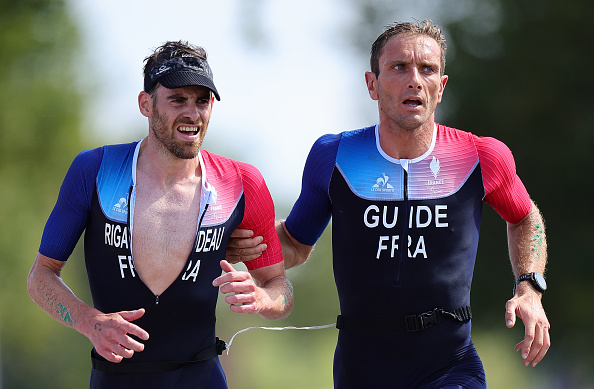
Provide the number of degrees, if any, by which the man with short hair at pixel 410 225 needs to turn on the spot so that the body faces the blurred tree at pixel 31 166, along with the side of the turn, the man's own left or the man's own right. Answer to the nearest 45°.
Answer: approximately 135° to the man's own right

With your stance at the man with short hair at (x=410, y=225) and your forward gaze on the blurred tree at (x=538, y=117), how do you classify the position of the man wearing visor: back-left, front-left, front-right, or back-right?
back-left

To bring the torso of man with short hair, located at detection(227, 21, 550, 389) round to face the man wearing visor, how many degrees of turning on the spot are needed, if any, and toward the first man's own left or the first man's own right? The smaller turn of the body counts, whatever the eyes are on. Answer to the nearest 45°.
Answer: approximately 90° to the first man's own right

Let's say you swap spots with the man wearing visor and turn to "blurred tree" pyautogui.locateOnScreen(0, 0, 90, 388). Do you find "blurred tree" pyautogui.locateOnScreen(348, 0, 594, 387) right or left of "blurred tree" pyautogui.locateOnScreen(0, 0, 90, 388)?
right

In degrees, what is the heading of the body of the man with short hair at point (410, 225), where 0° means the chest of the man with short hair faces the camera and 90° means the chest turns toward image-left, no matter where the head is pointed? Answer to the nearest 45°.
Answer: approximately 0°

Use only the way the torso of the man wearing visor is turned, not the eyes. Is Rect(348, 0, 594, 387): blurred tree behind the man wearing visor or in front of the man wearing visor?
behind

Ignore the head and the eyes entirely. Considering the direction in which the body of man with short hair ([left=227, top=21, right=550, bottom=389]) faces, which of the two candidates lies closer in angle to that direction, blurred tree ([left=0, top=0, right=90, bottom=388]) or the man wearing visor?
the man wearing visor

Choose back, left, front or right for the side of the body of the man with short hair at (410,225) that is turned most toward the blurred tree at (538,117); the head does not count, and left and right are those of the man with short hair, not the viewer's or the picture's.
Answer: back

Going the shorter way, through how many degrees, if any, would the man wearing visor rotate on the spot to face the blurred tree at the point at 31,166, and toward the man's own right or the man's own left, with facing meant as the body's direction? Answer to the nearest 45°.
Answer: approximately 180°

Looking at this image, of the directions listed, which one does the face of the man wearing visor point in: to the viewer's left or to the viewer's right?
to the viewer's right

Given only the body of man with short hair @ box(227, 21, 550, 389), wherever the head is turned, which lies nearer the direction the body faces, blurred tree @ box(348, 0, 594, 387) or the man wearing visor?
the man wearing visor

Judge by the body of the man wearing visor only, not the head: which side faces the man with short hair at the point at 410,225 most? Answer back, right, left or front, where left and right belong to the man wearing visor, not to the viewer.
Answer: left
